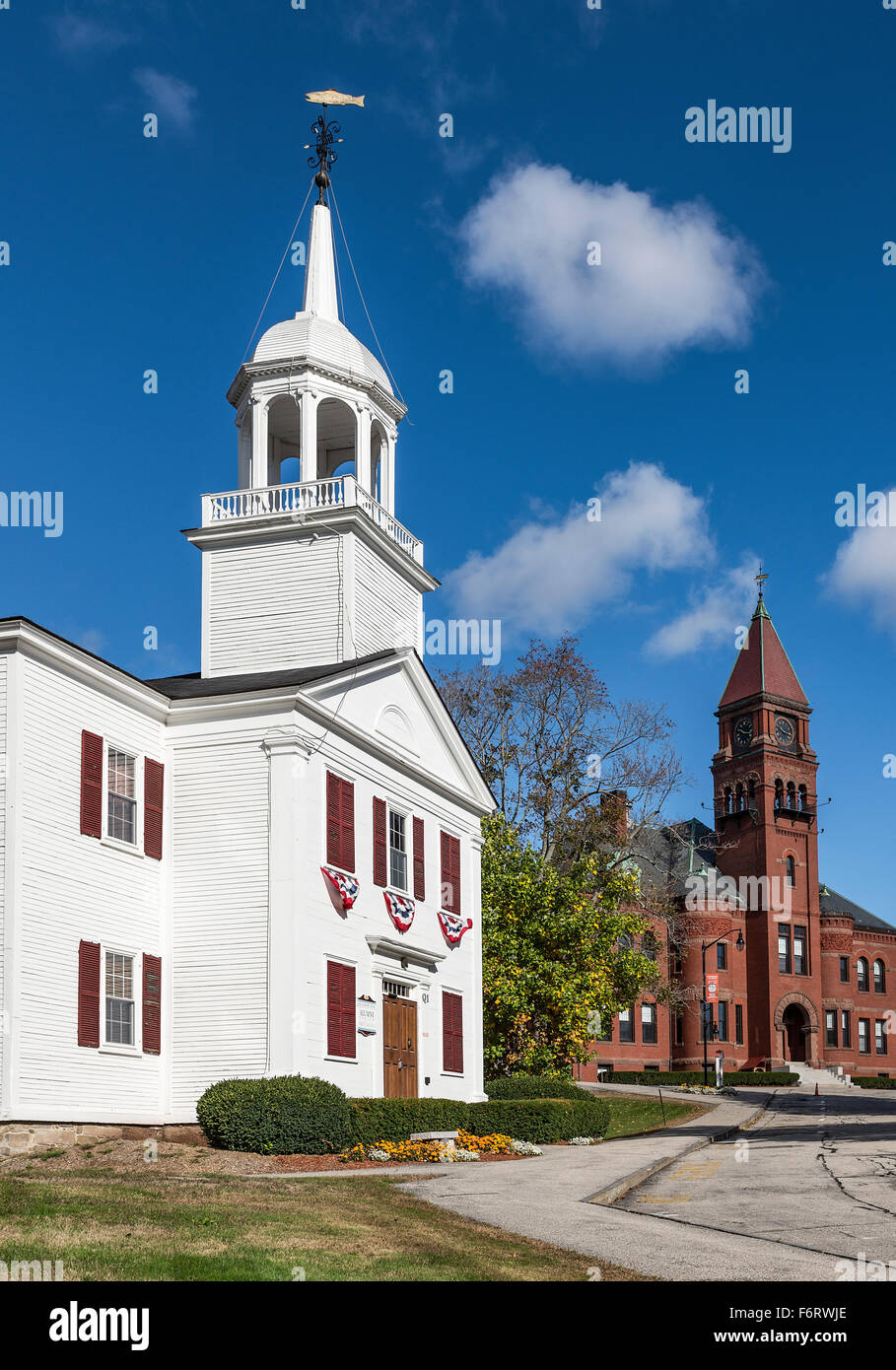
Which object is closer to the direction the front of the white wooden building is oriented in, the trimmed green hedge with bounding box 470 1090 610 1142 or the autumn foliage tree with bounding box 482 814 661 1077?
the trimmed green hedge

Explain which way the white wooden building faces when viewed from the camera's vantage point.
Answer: facing the viewer and to the right of the viewer
